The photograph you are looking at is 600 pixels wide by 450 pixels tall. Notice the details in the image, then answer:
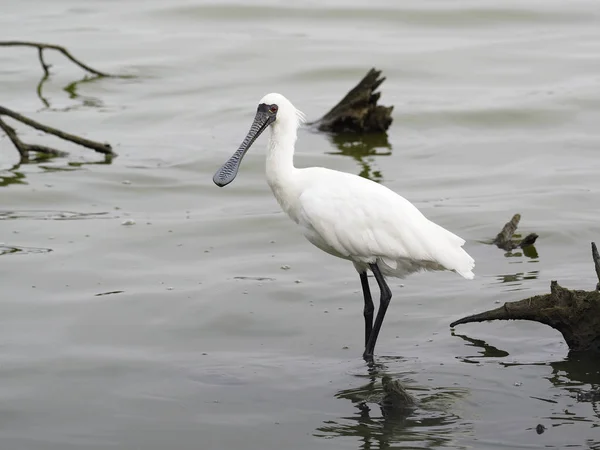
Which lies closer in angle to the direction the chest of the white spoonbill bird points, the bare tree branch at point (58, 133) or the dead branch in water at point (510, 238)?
the bare tree branch

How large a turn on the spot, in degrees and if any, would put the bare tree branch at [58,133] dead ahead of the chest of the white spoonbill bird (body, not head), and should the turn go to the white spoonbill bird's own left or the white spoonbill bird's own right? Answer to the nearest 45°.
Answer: approximately 45° to the white spoonbill bird's own right

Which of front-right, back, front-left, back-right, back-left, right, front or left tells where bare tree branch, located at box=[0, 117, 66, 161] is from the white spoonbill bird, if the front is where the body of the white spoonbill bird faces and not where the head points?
front-right

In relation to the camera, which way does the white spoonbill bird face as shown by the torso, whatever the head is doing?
to the viewer's left

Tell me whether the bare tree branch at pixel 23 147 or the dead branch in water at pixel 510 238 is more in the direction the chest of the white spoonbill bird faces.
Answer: the bare tree branch

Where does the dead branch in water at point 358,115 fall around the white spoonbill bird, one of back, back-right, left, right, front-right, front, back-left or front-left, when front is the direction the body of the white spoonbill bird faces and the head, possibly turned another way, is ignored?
right

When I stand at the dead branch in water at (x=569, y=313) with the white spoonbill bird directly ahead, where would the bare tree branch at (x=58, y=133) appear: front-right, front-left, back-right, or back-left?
front-right

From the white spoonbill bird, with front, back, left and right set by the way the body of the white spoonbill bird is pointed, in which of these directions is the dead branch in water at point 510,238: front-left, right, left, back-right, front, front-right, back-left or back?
back-right

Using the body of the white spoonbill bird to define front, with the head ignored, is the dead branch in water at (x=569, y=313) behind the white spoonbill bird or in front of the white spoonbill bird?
behind
